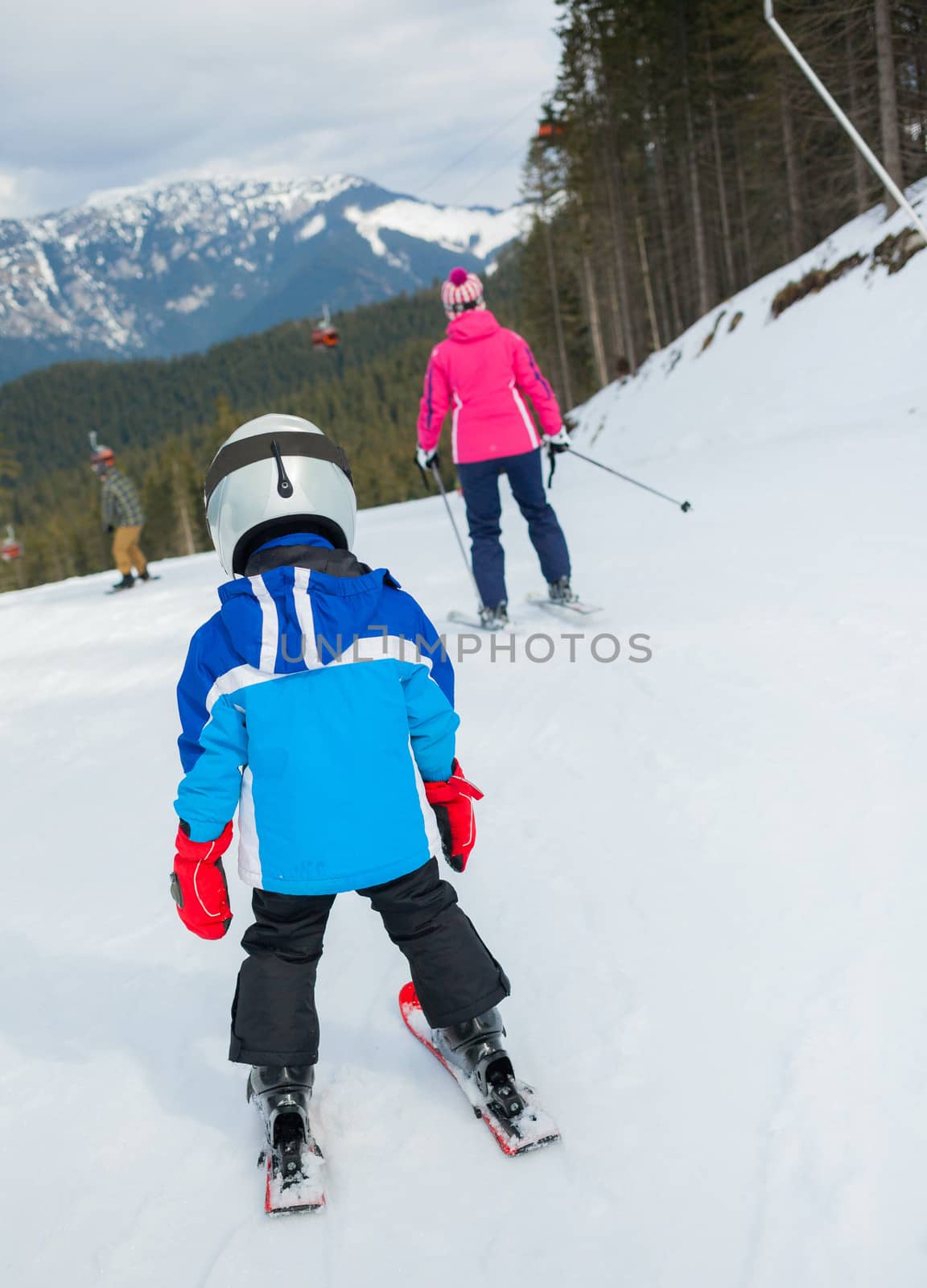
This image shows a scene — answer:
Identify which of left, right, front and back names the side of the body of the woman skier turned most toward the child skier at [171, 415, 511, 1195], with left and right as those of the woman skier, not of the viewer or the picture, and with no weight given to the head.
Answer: back

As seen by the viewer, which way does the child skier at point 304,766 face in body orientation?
away from the camera

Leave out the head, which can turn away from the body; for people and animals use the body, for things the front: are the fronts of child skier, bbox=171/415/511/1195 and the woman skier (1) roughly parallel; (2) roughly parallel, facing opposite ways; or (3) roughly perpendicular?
roughly parallel

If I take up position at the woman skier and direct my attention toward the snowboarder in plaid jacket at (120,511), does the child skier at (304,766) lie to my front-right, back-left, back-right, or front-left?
back-left

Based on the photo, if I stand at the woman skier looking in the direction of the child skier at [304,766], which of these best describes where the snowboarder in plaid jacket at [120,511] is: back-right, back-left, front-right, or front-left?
back-right

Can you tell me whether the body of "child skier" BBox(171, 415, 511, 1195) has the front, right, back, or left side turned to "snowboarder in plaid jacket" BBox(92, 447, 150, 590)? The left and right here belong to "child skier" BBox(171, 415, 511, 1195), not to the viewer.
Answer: front

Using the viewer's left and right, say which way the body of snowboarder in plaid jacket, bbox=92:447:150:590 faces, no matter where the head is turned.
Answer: facing to the left of the viewer

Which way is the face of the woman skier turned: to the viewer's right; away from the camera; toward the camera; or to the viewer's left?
away from the camera

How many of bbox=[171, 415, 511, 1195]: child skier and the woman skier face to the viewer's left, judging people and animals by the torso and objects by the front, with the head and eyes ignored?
0

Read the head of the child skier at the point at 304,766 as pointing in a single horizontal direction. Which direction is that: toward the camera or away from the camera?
away from the camera

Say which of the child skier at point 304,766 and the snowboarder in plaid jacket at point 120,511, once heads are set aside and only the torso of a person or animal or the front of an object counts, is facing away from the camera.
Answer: the child skier at point 304,766

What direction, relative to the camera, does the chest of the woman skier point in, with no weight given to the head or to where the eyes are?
away from the camera

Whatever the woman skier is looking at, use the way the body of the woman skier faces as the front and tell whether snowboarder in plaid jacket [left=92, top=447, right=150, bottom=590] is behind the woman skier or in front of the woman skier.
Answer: in front
